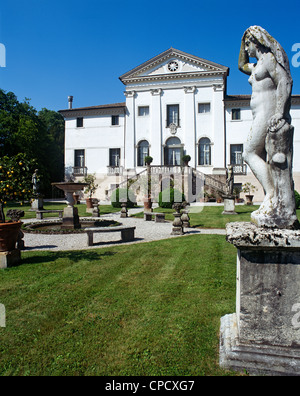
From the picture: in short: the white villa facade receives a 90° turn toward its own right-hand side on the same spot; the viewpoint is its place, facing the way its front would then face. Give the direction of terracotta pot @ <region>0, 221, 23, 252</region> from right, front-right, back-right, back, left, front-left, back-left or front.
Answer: left

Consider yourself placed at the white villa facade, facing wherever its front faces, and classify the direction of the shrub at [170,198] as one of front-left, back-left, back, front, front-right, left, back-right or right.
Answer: front

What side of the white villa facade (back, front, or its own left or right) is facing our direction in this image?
front

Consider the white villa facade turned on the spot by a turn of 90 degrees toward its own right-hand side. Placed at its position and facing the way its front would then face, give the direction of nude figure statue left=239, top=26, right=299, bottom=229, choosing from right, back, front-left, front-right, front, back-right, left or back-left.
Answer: left

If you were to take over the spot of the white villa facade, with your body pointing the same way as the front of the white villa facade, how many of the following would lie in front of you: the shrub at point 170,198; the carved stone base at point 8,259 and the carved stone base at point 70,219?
3

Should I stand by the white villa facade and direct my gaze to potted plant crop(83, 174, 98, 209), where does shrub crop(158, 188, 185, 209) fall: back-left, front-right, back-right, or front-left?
front-left

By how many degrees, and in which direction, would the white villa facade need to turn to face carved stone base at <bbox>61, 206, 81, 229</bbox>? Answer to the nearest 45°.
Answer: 0° — it already faces it

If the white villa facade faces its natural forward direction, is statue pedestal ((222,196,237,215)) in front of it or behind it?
in front

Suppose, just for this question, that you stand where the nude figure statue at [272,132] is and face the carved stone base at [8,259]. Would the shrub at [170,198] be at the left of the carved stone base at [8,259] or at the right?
right

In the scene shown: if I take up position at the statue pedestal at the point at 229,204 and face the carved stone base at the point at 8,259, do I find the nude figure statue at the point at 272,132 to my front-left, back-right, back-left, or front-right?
front-left

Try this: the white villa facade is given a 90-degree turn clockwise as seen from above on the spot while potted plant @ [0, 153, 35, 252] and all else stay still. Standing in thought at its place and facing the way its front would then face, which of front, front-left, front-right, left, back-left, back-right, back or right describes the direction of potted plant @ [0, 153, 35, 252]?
left

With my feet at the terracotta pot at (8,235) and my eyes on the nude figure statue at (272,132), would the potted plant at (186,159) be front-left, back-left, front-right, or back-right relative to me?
back-left
